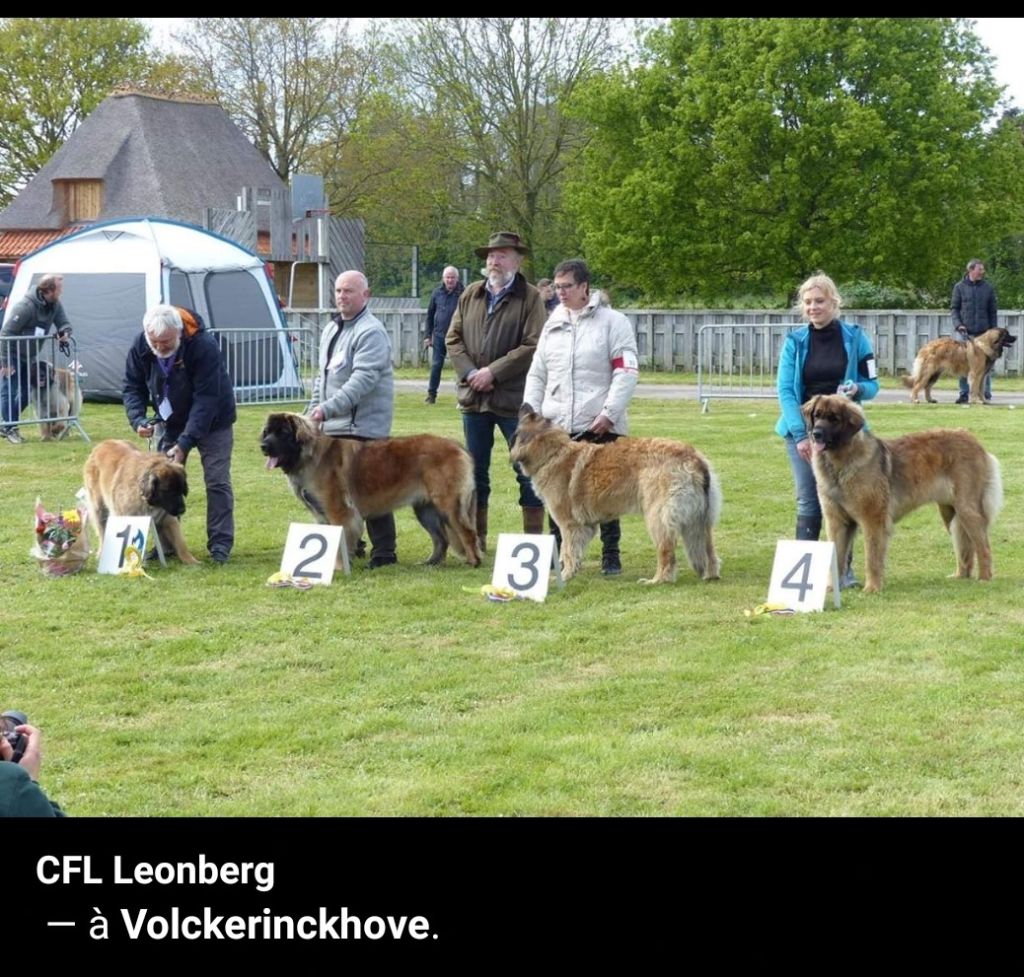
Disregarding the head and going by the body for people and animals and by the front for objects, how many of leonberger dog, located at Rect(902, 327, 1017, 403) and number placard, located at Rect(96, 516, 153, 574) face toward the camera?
1

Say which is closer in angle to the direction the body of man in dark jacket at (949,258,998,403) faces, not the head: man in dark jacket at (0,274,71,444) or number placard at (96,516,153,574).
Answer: the number placard

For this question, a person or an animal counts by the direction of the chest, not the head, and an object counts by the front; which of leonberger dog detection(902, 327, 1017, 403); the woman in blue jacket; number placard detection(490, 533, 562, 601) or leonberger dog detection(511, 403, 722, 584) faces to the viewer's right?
leonberger dog detection(902, 327, 1017, 403)

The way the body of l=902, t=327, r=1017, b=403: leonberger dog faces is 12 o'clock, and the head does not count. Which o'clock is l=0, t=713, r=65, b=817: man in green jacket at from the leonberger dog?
The man in green jacket is roughly at 3 o'clock from the leonberger dog.

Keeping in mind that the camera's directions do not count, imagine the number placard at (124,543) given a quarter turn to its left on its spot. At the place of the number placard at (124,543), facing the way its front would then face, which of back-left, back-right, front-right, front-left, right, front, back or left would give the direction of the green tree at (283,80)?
left

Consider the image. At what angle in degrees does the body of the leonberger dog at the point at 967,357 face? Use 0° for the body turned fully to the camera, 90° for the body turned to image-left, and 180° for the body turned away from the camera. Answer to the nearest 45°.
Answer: approximately 270°

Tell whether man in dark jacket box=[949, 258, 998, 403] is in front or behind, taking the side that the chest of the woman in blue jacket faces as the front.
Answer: behind

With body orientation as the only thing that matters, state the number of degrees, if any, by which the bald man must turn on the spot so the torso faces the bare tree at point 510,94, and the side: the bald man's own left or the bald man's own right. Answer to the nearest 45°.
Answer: approximately 135° to the bald man's own right

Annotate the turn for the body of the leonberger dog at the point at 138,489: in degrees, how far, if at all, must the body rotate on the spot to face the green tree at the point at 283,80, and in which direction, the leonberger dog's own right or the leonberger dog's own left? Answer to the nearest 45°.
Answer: approximately 135° to the leonberger dog's own left

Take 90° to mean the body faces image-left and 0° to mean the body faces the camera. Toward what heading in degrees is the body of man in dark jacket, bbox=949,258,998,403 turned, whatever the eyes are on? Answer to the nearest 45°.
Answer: approximately 315°

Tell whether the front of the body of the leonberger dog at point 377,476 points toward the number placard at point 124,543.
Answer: yes

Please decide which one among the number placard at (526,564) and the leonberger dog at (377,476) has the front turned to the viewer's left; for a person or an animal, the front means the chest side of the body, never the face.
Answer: the leonberger dog

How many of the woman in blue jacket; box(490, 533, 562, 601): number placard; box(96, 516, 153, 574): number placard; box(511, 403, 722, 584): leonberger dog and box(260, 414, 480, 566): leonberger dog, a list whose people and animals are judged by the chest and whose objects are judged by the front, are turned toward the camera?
3
